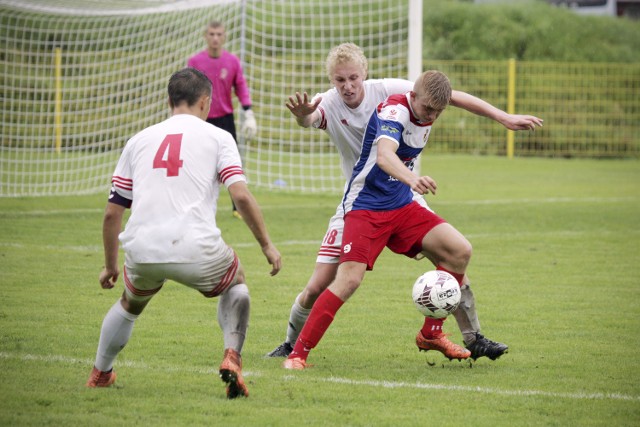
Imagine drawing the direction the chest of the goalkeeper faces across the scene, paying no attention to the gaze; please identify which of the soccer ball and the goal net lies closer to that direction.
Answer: the soccer ball

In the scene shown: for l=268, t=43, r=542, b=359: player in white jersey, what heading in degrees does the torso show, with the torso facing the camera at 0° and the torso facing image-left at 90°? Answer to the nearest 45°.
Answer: approximately 0°

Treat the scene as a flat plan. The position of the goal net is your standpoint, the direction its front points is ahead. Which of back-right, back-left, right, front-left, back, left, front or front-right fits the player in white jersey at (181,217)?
front-right

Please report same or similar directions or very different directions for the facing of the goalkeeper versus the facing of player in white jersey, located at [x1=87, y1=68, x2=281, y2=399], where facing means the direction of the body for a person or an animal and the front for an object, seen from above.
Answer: very different directions

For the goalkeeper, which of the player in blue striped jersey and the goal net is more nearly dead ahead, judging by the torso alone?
the player in blue striped jersey

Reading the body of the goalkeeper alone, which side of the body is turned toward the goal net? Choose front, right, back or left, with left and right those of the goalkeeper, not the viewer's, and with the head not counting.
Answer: back

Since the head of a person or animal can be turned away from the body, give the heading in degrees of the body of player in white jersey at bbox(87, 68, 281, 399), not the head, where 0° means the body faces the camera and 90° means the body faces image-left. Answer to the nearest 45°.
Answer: approximately 180°

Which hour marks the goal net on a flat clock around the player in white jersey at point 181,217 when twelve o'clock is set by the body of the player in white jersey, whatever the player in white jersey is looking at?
The goal net is roughly at 12 o'clock from the player in white jersey.

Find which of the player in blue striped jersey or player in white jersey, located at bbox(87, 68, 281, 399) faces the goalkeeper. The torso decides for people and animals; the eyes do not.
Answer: the player in white jersey

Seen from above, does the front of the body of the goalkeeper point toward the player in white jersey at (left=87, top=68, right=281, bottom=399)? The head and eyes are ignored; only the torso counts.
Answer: yes
